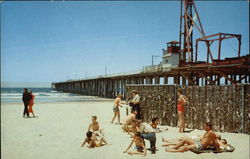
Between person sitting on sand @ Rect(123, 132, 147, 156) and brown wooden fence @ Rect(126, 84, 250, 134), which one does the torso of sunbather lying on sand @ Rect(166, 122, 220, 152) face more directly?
the person sitting on sand

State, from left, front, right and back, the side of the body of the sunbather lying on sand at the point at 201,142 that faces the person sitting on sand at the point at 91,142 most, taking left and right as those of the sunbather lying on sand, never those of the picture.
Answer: front

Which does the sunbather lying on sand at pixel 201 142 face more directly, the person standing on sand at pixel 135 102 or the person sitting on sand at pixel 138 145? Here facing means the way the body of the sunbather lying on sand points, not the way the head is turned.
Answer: the person sitting on sand

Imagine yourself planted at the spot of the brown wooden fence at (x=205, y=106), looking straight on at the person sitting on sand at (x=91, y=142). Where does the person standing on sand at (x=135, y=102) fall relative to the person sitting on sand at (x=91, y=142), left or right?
right

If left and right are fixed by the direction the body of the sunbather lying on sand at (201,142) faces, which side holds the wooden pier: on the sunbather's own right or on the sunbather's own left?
on the sunbather's own right

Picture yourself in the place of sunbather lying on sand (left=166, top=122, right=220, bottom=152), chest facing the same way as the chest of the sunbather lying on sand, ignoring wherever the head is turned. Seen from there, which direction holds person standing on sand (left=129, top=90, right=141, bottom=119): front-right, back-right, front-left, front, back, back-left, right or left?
front-right

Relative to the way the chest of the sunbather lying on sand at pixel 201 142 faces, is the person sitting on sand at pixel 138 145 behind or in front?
in front
